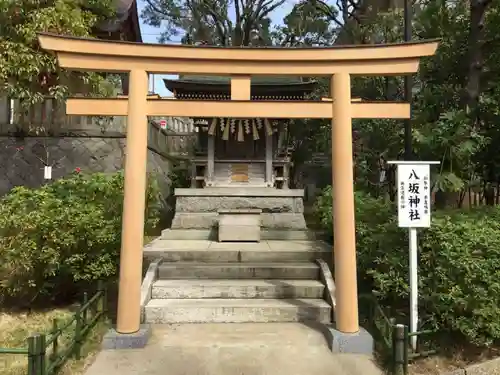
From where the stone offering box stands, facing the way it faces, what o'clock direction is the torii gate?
The torii gate is roughly at 12 o'clock from the stone offering box.

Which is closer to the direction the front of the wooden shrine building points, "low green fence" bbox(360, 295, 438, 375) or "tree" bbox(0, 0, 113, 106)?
the low green fence

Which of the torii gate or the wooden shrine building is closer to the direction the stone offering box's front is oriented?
the torii gate

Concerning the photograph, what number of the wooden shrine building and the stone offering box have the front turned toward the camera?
2

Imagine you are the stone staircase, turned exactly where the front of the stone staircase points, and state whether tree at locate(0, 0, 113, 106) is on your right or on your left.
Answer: on your right

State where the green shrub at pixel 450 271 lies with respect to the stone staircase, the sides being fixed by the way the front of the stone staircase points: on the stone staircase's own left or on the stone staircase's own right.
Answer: on the stone staircase's own left

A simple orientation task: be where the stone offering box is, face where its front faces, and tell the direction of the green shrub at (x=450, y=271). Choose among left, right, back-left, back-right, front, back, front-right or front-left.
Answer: front-left

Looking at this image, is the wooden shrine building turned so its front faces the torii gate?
yes

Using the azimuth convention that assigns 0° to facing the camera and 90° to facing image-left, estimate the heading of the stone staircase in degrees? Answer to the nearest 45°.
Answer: approximately 0°

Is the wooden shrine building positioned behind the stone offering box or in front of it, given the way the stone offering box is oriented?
behind

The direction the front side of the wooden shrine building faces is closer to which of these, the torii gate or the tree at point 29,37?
the torii gate

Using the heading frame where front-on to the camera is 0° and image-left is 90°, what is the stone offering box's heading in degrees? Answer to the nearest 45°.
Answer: approximately 0°

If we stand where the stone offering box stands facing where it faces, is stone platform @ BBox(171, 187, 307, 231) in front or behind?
behind
